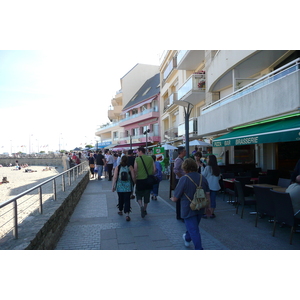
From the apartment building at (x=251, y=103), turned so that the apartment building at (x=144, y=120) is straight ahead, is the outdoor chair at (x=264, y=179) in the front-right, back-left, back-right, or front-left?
back-left

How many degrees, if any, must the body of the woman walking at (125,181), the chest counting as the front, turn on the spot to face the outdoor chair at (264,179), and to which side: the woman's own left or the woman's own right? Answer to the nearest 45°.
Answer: approximately 90° to the woman's own right

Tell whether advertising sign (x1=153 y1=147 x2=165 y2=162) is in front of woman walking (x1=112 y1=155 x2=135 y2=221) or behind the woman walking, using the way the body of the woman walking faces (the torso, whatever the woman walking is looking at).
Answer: in front

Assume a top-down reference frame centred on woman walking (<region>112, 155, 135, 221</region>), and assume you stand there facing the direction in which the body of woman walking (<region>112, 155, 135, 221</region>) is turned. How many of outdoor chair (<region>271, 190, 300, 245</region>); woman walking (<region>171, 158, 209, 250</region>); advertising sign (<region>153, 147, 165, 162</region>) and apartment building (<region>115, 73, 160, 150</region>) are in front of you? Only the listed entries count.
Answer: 2

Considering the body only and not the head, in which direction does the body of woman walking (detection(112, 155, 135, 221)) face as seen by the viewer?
away from the camera
